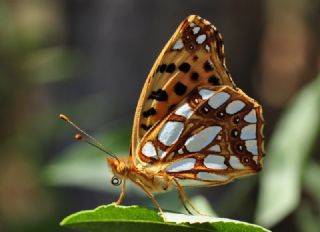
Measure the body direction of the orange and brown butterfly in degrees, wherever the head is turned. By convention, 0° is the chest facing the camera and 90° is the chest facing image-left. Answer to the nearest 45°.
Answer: approximately 90°
